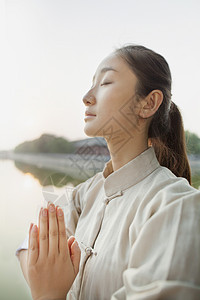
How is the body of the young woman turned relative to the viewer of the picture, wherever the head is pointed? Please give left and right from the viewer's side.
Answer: facing the viewer and to the left of the viewer

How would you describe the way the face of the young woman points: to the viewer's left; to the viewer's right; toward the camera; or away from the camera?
to the viewer's left
